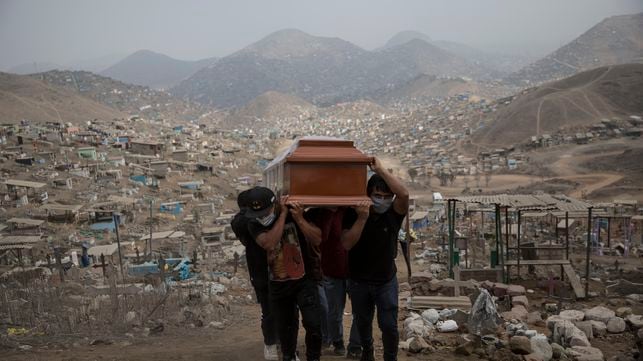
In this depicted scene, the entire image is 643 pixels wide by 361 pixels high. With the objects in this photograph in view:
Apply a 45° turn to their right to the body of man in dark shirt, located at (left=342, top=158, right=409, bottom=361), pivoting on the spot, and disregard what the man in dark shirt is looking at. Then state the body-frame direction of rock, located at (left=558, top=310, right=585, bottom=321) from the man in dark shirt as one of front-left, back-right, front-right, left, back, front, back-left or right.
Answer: back

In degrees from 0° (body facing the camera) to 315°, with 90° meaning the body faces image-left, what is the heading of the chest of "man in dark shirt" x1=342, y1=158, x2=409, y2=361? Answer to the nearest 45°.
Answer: approximately 0°

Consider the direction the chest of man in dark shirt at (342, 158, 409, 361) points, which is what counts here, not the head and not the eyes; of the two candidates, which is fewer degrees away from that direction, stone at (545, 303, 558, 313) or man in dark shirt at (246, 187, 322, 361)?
the man in dark shirt

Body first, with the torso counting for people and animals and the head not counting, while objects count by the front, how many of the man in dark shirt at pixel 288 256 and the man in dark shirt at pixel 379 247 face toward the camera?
2

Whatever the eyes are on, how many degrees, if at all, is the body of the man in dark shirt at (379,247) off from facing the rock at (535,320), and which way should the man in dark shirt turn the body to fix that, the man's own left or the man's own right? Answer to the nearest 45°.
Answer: approximately 135° to the man's own left

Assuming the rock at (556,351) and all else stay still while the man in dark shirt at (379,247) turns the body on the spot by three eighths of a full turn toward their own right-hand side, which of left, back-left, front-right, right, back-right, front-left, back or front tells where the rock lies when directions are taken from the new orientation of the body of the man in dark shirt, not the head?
right

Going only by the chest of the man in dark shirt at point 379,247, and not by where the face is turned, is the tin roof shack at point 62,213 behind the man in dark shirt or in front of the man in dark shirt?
behind

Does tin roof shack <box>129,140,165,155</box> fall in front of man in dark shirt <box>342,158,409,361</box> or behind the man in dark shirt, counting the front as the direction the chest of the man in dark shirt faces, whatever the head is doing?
behind

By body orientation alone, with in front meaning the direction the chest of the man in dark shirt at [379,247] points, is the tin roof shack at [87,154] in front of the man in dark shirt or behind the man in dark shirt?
behind

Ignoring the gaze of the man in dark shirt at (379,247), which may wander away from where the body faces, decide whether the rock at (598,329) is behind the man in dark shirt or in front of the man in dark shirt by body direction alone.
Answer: behind

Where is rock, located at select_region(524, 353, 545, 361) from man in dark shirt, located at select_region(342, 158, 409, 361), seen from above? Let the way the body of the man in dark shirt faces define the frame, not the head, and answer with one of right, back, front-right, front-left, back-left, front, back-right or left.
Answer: back-left

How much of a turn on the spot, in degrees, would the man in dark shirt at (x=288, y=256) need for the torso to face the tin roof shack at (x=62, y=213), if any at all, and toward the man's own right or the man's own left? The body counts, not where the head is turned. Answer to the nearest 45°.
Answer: approximately 135° to the man's own right

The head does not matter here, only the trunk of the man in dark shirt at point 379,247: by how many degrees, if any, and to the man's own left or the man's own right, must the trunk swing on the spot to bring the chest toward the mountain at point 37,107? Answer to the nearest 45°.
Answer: approximately 135° to the man's own right
